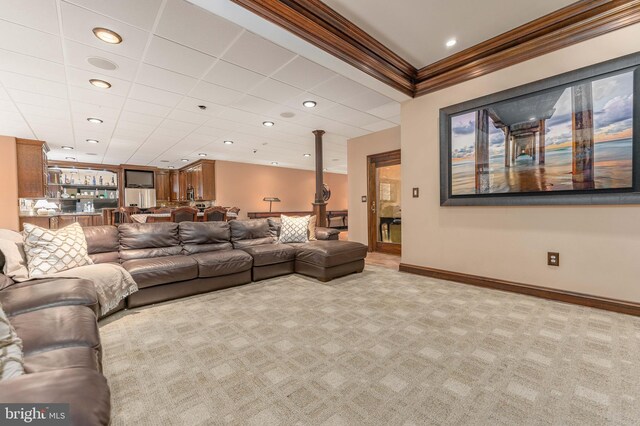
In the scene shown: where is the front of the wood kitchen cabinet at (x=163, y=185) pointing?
toward the camera

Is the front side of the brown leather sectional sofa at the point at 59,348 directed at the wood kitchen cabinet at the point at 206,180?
no

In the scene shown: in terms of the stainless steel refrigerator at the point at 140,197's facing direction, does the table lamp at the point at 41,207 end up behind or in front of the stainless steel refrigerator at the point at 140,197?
in front

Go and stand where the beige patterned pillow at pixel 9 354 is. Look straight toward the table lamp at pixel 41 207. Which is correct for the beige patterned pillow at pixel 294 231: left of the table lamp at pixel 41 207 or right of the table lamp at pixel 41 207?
right

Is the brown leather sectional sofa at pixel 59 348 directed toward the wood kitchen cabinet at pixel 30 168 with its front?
no

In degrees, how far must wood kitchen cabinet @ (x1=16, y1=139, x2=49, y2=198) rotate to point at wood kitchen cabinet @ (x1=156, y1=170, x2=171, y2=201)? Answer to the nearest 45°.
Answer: approximately 45° to its left

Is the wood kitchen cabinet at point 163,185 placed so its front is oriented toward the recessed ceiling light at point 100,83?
yes

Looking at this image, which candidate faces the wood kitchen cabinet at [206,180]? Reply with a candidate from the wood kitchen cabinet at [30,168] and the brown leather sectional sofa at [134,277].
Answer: the wood kitchen cabinet at [30,168]

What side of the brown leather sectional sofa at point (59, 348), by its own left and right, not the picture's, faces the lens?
right

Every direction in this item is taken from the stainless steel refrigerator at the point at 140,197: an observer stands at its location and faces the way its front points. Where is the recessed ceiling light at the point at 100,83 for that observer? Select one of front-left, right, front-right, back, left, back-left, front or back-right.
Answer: front

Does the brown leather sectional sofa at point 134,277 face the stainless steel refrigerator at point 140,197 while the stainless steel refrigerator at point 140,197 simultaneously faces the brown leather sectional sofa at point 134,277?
no

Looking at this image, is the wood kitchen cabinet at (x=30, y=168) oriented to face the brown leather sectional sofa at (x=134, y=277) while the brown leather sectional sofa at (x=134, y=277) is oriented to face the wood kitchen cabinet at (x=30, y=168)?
no

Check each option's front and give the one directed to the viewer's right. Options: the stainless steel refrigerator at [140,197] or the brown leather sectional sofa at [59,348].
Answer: the brown leather sectional sofa

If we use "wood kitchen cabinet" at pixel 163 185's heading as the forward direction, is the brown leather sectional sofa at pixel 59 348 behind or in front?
in front

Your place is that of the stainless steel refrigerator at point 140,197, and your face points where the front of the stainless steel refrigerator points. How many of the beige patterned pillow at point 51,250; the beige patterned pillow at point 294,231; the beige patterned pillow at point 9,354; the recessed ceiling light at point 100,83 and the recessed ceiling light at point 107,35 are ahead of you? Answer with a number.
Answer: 5

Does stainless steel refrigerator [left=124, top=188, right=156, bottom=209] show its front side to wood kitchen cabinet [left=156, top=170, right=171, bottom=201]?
no

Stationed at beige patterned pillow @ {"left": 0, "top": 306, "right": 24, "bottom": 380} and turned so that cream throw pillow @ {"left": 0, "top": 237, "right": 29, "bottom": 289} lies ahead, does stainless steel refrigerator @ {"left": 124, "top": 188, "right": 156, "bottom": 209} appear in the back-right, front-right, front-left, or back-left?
front-right

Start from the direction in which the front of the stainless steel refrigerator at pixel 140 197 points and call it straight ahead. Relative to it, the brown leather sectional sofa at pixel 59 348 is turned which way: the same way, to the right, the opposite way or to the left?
to the left
